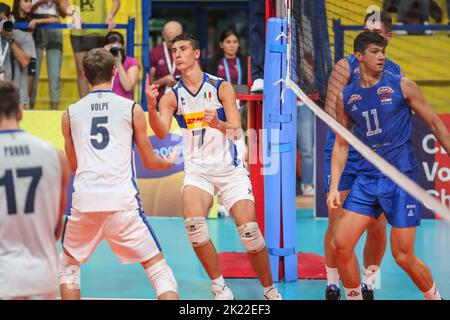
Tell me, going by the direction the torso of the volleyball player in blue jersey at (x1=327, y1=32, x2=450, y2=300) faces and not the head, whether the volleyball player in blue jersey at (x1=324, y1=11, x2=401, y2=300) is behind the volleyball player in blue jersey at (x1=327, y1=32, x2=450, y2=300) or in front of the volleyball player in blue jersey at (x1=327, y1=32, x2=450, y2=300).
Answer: behind

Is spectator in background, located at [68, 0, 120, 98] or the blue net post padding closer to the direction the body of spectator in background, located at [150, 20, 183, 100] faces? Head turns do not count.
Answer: the blue net post padding

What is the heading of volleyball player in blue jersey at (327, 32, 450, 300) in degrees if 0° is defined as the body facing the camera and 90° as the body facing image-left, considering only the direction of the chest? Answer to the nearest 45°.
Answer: approximately 0°

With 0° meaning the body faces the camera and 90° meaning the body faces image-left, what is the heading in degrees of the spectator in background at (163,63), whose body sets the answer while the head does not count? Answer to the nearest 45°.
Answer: approximately 315°

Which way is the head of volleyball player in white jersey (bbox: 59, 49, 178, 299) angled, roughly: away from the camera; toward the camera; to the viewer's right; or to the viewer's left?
away from the camera

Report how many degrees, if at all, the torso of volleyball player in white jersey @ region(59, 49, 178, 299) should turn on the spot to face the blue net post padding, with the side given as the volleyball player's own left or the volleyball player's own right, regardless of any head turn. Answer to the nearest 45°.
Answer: approximately 45° to the volleyball player's own right

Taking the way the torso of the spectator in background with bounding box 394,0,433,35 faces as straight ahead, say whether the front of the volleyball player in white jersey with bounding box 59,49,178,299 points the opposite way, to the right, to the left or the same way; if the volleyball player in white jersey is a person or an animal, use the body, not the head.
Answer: the opposite way

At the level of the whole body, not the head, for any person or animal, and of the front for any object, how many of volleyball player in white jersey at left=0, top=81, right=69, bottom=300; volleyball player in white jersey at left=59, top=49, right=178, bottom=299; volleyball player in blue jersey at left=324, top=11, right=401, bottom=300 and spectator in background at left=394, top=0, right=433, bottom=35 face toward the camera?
2

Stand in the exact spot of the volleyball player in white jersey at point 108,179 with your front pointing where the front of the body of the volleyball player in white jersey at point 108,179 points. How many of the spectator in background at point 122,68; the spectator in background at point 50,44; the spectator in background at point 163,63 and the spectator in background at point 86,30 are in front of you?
4

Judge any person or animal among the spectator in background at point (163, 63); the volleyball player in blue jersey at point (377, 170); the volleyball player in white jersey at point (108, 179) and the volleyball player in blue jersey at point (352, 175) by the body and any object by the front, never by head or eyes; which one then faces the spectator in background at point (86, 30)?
the volleyball player in white jersey

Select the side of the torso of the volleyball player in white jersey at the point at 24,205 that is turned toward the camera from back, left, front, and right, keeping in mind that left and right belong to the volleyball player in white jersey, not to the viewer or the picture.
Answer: back

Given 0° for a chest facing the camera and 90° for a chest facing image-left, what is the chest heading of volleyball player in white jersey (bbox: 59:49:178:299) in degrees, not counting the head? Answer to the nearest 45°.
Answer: approximately 180°

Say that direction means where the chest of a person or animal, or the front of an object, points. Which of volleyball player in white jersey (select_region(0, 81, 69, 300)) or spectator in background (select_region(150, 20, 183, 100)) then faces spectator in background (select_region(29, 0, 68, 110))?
the volleyball player in white jersey

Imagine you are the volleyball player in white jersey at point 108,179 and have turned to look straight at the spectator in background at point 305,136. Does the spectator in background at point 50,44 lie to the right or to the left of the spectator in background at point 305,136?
left

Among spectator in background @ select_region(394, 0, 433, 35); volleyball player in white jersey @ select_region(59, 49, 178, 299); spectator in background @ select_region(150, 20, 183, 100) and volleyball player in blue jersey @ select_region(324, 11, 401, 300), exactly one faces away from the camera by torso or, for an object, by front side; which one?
the volleyball player in white jersey

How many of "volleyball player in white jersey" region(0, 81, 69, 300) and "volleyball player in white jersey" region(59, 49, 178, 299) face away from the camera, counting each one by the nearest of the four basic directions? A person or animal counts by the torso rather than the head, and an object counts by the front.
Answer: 2
